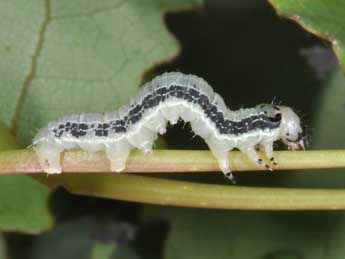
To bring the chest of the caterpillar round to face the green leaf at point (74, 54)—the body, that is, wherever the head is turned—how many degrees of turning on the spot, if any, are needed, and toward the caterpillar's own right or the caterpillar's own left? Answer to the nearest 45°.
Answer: approximately 135° to the caterpillar's own left

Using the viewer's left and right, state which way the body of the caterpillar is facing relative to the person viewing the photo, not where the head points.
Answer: facing to the right of the viewer

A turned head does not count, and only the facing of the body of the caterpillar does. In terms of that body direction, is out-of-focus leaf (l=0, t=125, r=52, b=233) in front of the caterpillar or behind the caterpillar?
behind
